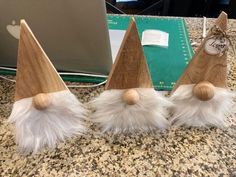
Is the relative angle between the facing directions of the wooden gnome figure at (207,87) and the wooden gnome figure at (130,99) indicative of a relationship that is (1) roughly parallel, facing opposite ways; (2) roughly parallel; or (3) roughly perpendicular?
roughly parallel

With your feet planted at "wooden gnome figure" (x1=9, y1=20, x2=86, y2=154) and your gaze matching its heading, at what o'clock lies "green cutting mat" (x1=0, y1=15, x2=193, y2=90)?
The green cutting mat is roughly at 8 o'clock from the wooden gnome figure.

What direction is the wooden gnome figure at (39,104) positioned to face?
toward the camera

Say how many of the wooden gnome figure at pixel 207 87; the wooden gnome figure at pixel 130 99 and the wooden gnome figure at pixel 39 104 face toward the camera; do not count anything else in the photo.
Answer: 3

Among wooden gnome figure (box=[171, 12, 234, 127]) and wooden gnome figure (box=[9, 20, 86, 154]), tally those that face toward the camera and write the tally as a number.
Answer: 2

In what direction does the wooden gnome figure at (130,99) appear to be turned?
toward the camera
